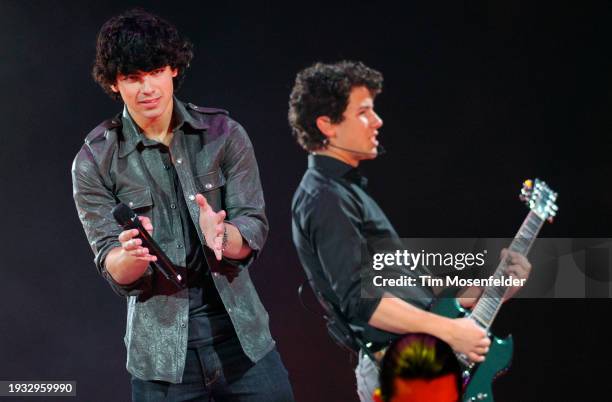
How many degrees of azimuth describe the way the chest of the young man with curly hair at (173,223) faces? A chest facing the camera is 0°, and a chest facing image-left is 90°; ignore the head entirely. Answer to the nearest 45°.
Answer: approximately 0°

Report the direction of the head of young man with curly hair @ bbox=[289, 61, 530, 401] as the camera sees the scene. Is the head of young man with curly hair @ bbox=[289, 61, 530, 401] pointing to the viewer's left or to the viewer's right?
to the viewer's right

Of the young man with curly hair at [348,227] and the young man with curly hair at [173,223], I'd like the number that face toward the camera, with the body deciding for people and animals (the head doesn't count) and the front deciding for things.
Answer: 1

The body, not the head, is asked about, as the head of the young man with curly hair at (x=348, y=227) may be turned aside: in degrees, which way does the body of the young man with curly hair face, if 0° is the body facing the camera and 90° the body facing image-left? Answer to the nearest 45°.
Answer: approximately 270°

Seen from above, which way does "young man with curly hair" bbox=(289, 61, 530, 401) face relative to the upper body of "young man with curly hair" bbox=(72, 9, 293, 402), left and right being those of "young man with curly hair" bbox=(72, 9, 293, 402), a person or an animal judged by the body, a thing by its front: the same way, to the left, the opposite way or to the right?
to the left

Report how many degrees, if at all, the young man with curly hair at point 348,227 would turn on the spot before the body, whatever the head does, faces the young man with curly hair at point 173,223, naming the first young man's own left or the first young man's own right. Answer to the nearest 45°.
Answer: approximately 180°

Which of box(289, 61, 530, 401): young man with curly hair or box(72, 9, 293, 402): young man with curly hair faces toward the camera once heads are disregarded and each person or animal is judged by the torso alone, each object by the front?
box(72, 9, 293, 402): young man with curly hair
